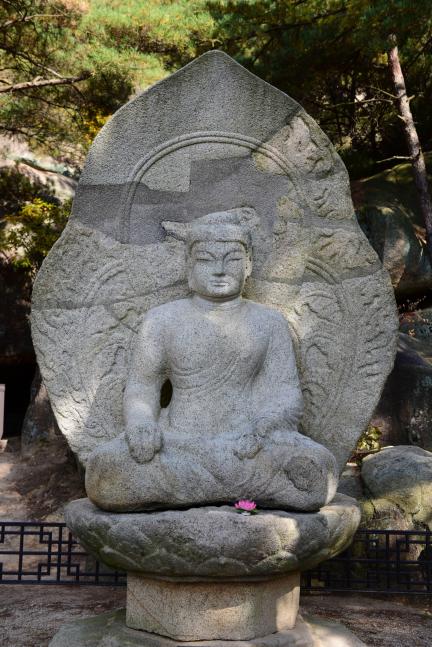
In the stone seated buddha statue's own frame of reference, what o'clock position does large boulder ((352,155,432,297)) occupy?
The large boulder is roughly at 7 o'clock from the stone seated buddha statue.

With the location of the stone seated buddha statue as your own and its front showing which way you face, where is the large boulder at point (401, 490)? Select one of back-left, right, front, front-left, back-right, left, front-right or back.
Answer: back-left

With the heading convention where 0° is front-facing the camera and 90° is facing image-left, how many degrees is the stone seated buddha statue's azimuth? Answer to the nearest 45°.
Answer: approximately 0°

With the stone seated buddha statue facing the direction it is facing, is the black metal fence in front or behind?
behind

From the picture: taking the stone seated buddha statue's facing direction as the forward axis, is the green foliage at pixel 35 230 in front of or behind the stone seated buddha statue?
behind
